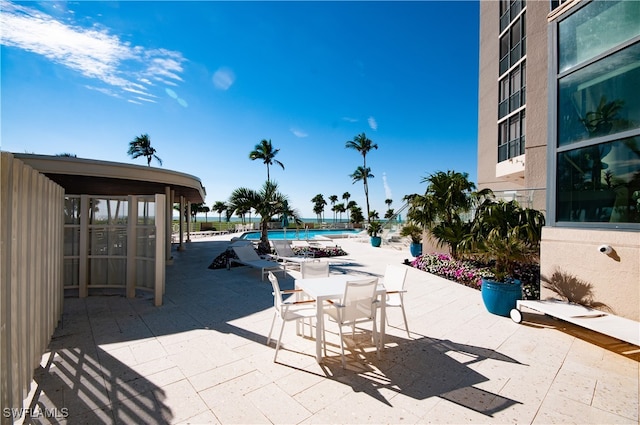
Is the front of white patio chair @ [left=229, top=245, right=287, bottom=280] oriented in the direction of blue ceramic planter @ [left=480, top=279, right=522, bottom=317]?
yes

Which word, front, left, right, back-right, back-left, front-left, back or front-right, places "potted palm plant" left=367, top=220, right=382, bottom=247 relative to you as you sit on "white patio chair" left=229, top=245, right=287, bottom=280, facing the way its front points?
left

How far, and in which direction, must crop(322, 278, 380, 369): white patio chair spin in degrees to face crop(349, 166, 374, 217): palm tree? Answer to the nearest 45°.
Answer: approximately 45° to its right

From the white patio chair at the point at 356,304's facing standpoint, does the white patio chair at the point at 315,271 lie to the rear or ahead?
ahead

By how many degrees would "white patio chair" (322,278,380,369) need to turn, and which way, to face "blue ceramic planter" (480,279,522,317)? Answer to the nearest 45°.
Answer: approximately 90° to its right

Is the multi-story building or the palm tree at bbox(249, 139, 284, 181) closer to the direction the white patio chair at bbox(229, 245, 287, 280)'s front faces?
the multi-story building

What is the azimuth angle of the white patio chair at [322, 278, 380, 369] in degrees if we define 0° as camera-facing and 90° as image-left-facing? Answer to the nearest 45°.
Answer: approximately 135°

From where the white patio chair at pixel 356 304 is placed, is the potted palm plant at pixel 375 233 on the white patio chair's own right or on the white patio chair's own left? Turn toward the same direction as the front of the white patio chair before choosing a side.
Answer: on the white patio chair's own right

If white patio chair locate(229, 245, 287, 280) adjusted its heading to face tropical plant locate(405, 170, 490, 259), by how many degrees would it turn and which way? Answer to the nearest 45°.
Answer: approximately 45° to its left

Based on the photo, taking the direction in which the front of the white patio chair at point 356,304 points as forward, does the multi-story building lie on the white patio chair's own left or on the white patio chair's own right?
on the white patio chair's own right

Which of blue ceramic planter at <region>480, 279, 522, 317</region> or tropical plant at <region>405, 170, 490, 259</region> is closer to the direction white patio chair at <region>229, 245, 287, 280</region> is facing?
the blue ceramic planter

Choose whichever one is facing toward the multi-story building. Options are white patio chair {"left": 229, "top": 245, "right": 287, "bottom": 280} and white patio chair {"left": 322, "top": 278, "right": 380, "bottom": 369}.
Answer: white patio chair {"left": 229, "top": 245, "right": 287, "bottom": 280}

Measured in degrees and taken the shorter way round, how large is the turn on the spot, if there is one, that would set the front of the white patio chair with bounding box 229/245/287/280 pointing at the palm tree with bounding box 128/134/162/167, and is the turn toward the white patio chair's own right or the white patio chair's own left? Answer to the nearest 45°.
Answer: approximately 180°

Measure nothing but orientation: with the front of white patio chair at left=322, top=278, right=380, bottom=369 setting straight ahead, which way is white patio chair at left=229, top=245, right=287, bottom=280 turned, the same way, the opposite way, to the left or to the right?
the opposite way

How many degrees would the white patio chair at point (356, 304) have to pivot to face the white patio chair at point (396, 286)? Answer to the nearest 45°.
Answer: approximately 90° to its right

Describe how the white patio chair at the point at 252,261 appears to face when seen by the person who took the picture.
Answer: facing the viewer and to the right of the viewer
